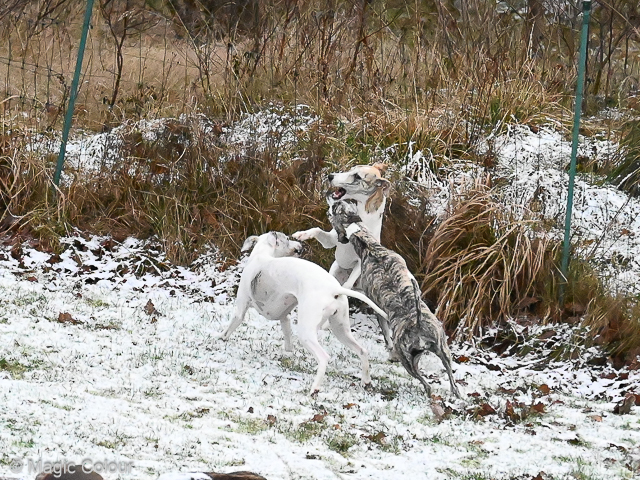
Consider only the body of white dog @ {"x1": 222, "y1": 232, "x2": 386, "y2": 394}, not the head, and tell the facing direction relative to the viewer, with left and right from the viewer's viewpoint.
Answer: facing away from the viewer and to the left of the viewer

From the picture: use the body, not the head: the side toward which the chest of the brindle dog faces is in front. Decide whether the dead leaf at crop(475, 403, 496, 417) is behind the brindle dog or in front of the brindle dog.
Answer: behind

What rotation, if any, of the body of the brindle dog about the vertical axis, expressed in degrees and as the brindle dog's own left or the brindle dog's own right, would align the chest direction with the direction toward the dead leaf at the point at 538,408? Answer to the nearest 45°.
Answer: approximately 180°

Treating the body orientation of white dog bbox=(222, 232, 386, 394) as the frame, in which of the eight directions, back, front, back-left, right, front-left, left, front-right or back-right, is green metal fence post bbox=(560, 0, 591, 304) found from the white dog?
right

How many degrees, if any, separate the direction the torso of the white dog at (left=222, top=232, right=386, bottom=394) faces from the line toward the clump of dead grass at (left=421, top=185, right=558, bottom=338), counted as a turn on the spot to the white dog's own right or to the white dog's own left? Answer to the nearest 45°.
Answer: approximately 90° to the white dog's own right

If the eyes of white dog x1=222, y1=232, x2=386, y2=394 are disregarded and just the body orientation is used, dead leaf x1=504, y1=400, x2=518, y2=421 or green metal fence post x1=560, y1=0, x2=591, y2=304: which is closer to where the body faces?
the green metal fence post

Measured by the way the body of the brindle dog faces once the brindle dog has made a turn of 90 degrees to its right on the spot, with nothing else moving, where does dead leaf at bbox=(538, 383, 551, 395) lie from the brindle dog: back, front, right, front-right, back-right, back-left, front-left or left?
front-right

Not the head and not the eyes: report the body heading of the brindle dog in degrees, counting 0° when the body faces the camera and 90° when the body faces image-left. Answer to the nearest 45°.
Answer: approximately 135°

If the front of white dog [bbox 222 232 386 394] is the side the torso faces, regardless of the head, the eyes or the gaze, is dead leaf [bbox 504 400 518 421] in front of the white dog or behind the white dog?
behind

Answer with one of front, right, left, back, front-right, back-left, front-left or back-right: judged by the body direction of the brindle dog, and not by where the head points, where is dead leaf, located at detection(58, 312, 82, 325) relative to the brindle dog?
front-left
